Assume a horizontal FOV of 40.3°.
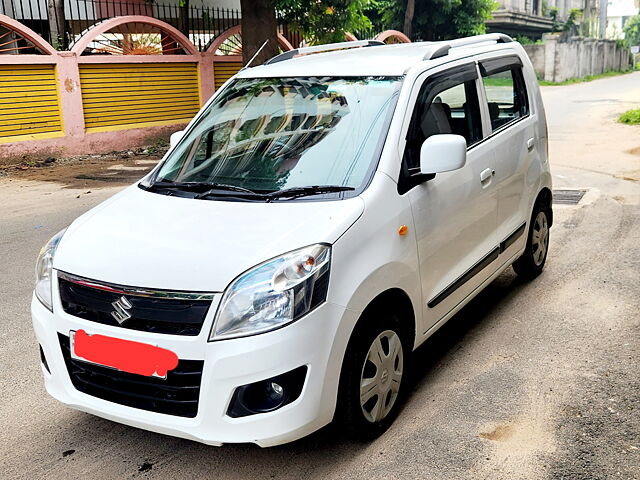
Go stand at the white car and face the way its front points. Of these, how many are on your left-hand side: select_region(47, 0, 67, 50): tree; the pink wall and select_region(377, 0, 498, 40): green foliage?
0

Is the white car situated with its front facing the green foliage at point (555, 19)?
no

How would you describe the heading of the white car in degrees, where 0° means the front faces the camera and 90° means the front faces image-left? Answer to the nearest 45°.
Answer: approximately 45°

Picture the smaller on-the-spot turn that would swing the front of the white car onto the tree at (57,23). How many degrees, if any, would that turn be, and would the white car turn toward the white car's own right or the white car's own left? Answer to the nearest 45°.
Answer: approximately 135° to the white car's own right

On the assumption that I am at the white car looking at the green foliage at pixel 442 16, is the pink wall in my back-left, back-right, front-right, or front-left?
front-left

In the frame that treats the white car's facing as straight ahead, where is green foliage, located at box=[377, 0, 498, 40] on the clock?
The green foliage is roughly at 5 o'clock from the white car.

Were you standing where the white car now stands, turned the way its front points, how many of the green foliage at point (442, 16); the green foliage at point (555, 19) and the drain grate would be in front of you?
0

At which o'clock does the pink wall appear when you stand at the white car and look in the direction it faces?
The pink wall is roughly at 4 o'clock from the white car.

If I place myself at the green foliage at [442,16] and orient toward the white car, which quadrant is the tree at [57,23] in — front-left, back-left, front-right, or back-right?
front-right

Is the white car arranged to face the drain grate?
no

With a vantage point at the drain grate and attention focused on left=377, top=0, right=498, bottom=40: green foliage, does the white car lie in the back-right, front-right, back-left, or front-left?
back-left

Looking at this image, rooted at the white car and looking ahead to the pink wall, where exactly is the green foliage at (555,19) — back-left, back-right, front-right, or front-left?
front-right
